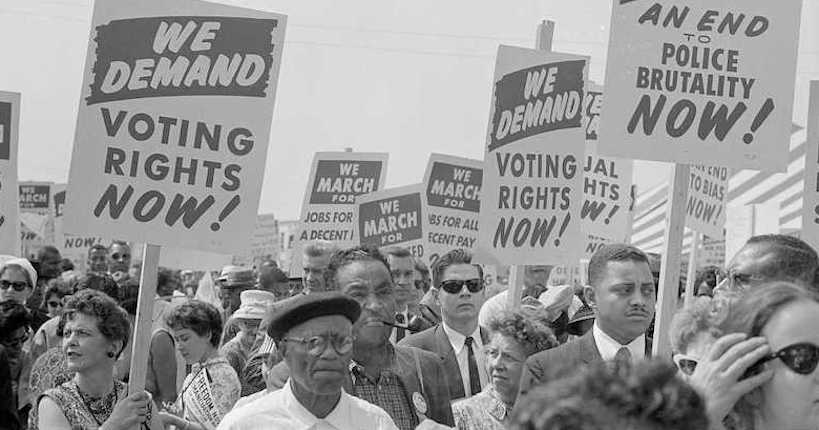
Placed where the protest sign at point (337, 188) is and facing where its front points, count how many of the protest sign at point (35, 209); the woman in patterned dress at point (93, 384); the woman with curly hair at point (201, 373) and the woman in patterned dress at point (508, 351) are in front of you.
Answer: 3

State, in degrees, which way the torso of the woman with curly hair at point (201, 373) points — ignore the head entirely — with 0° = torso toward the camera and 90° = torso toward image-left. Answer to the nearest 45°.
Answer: approximately 45°

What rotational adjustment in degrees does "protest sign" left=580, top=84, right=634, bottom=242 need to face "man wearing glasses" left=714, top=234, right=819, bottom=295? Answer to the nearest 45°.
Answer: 0° — it already faces them

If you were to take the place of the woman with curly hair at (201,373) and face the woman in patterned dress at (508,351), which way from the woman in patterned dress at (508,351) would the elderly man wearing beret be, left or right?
right

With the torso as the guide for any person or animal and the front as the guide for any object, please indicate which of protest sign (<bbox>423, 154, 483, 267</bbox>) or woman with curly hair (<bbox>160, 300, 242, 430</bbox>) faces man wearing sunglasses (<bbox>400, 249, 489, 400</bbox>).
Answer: the protest sign
